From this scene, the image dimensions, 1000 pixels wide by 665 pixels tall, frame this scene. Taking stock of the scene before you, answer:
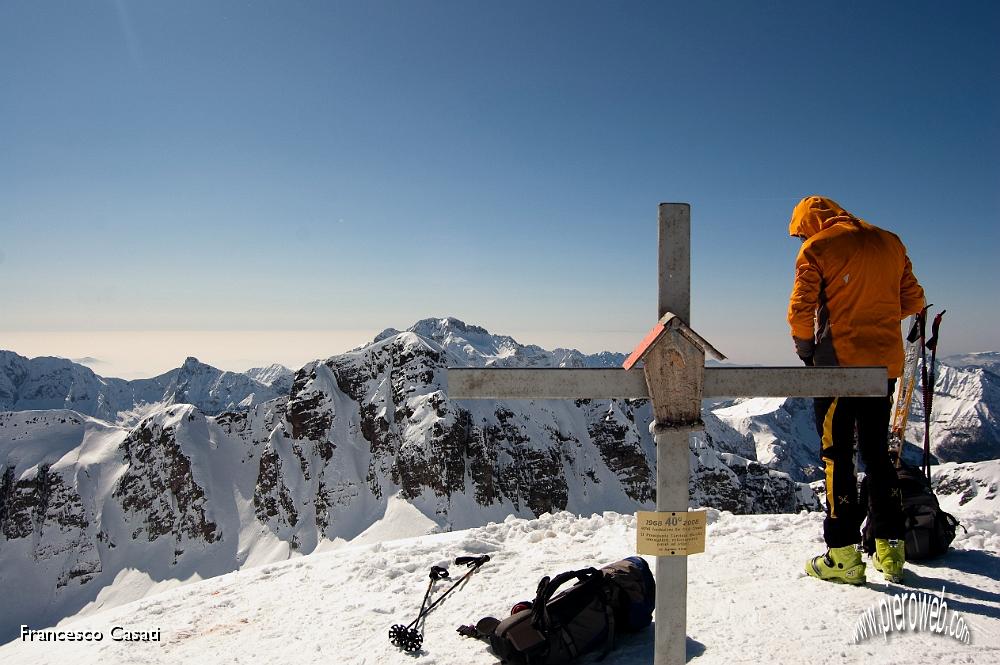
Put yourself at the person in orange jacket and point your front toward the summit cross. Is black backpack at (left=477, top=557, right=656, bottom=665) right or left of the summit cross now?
right

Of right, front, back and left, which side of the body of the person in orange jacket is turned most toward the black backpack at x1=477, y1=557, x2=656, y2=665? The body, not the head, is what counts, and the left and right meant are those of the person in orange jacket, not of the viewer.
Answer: left

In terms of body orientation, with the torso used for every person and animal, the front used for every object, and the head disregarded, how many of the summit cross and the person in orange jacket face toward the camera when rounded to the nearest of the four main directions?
1

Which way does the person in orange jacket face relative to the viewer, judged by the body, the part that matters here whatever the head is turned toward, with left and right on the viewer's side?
facing away from the viewer and to the left of the viewer

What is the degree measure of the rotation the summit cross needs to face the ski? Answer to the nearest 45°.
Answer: approximately 135° to its left

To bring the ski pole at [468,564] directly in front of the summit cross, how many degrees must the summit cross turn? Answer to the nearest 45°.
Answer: approximately 135° to its right

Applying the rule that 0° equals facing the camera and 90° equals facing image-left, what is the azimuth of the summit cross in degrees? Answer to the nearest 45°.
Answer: approximately 0°
